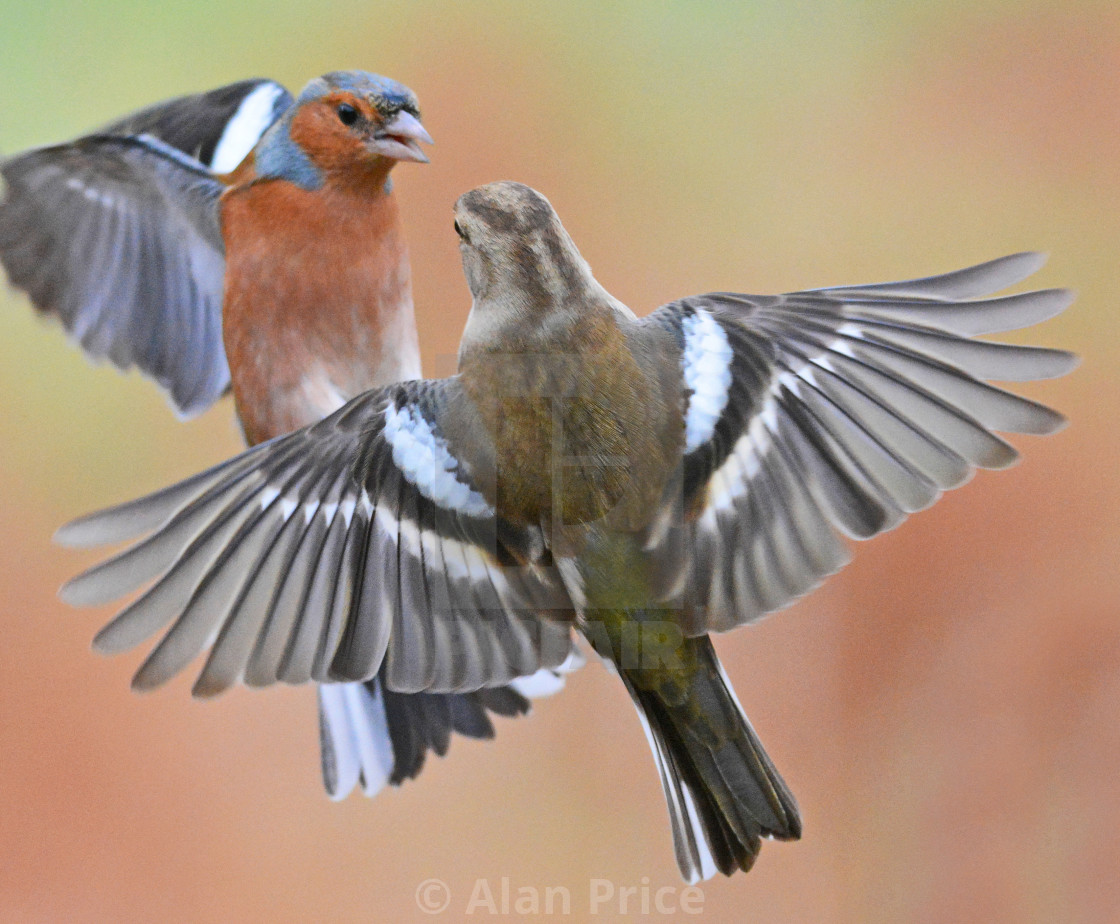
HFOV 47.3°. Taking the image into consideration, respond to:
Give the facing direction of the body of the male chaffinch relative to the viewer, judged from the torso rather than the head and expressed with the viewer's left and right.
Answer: facing the viewer and to the right of the viewer
